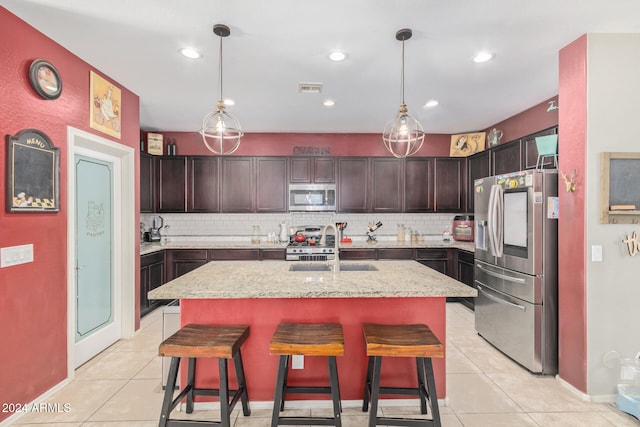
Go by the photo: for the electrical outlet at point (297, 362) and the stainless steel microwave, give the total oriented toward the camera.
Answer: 2

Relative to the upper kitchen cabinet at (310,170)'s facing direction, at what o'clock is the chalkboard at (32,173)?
The chalkboard is roughly at 1 o'clock from the upper kitchen cabinet.

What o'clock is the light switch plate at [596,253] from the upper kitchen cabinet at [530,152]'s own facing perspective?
The light switch plate is roughly at 10 o'clock from the upper kitchen cabinet.

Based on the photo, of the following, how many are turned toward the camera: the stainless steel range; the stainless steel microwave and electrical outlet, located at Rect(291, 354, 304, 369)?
3

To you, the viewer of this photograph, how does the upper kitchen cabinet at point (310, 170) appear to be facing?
facing the viewer

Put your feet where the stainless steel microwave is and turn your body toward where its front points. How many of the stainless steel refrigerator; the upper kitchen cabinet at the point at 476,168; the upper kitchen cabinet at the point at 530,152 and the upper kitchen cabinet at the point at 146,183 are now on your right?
1

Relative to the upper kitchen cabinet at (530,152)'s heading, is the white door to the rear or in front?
in front

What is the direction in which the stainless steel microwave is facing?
toward the camera

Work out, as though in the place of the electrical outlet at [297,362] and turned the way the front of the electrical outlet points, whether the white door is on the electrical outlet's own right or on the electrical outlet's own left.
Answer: on the electrical outlet's own right

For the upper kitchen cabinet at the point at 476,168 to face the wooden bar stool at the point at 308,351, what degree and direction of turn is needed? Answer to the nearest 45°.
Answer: approximately 45° to its left

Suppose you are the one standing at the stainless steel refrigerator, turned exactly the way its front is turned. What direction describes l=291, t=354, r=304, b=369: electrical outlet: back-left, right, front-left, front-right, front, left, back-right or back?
front

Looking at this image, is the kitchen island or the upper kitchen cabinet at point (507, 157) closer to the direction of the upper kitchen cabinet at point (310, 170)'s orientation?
the kitchen island

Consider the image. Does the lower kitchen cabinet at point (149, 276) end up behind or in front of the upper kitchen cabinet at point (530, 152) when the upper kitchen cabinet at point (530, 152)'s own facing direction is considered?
in front

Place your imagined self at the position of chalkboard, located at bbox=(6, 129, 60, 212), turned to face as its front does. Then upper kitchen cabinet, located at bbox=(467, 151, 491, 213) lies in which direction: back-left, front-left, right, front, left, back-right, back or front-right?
front-left

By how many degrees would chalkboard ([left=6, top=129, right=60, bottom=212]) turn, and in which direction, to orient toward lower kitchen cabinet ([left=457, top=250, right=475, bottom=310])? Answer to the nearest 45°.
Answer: approximately 45° to its left

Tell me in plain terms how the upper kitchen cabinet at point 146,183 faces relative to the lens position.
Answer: facing the viewer and to the right of the viewer
